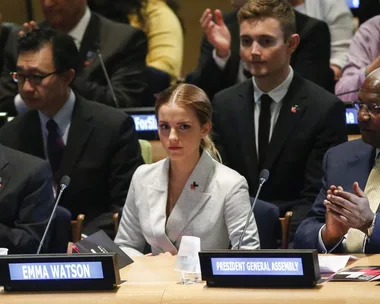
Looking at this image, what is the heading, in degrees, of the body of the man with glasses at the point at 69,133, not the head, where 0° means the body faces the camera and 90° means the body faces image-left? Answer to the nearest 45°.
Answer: approximately 45°

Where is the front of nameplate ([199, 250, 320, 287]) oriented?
toward the camera

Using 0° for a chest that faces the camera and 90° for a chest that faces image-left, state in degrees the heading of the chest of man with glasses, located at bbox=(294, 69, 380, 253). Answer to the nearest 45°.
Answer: approximately 45°

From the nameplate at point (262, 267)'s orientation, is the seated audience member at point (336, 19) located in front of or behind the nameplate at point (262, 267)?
behind

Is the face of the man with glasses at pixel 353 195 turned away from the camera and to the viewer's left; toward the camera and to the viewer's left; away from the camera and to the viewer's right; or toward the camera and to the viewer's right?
toward the camera and to the viewer's left

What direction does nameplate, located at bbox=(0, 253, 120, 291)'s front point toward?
toward the camera

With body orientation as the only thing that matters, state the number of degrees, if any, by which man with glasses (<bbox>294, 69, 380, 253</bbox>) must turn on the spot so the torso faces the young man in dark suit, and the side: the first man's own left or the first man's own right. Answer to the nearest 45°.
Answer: approximately 135° to the first man's own right

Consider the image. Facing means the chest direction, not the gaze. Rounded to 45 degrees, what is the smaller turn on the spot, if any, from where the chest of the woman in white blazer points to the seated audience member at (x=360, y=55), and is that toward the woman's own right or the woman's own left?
approximately 180°

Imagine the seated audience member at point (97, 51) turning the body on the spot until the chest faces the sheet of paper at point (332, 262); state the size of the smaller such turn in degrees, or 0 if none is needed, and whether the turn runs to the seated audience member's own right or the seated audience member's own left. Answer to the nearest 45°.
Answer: approximately 45° to the seated audience member's own left

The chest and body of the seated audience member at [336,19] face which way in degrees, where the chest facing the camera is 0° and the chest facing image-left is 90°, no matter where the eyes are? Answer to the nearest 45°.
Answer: approximately 45°

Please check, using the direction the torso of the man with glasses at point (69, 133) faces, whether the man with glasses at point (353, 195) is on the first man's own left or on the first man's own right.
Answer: on the first man's own left

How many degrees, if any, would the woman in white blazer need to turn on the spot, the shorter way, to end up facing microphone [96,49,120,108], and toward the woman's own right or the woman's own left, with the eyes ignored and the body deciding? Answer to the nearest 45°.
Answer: approximately 135° to the woman's own right

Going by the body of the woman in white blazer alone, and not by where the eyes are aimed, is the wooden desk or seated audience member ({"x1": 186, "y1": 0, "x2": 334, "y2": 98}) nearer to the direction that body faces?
the wooden desk

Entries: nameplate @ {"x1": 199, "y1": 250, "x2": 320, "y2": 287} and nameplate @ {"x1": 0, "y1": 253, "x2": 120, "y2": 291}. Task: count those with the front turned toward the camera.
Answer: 2
